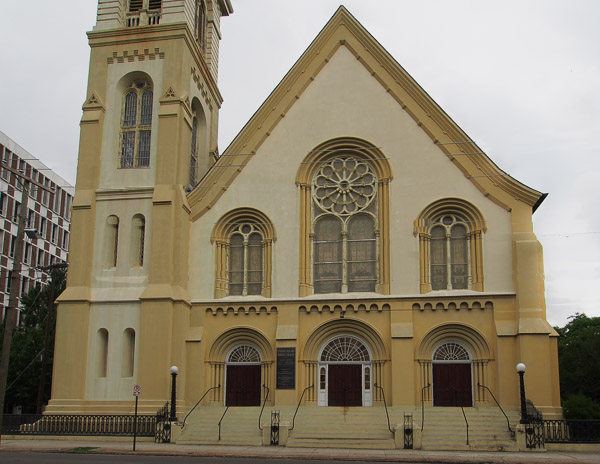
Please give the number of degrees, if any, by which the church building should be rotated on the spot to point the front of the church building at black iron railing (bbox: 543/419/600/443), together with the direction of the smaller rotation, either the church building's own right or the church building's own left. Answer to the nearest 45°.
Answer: approximately 45° to the church building's own left

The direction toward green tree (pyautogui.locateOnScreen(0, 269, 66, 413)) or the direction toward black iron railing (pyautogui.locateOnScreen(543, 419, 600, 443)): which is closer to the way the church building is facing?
the black iron railing

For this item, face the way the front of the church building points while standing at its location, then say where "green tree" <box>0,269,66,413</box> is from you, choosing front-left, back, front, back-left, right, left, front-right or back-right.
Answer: back-right

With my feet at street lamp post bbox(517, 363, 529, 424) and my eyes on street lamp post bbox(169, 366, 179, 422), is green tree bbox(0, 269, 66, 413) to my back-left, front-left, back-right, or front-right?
front-right

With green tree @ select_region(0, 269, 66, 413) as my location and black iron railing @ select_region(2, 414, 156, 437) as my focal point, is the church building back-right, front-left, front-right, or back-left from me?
front-left

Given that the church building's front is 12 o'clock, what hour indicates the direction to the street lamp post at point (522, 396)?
The street lamp post is roughly at 10 o'clock from the church building.

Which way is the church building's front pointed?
toward the camera

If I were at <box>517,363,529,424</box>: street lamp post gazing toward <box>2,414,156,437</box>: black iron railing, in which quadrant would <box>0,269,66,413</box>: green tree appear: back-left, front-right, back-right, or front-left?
front-right

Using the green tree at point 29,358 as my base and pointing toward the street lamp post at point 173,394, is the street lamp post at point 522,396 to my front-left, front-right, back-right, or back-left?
front-left

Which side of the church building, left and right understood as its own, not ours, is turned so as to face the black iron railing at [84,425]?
right
